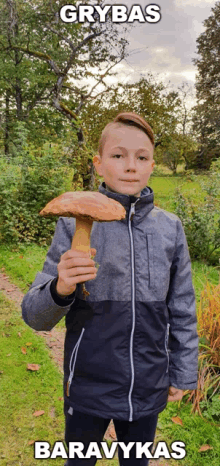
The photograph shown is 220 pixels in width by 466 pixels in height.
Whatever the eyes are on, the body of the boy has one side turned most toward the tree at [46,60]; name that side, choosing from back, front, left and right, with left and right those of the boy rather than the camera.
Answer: back

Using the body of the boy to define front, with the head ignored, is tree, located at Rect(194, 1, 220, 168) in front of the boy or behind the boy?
behind

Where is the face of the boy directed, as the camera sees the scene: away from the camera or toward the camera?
toward the camera

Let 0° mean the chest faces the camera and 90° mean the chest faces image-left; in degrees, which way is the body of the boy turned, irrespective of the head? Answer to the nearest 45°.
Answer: approximately 0°

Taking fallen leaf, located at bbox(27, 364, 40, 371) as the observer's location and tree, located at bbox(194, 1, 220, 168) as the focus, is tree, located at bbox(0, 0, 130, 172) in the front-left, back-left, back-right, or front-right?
front-left

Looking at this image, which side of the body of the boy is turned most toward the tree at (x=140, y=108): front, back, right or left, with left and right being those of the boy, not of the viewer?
back

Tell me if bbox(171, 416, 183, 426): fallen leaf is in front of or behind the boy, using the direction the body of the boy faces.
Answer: behind

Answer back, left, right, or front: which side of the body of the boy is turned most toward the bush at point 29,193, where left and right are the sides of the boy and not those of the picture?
back
